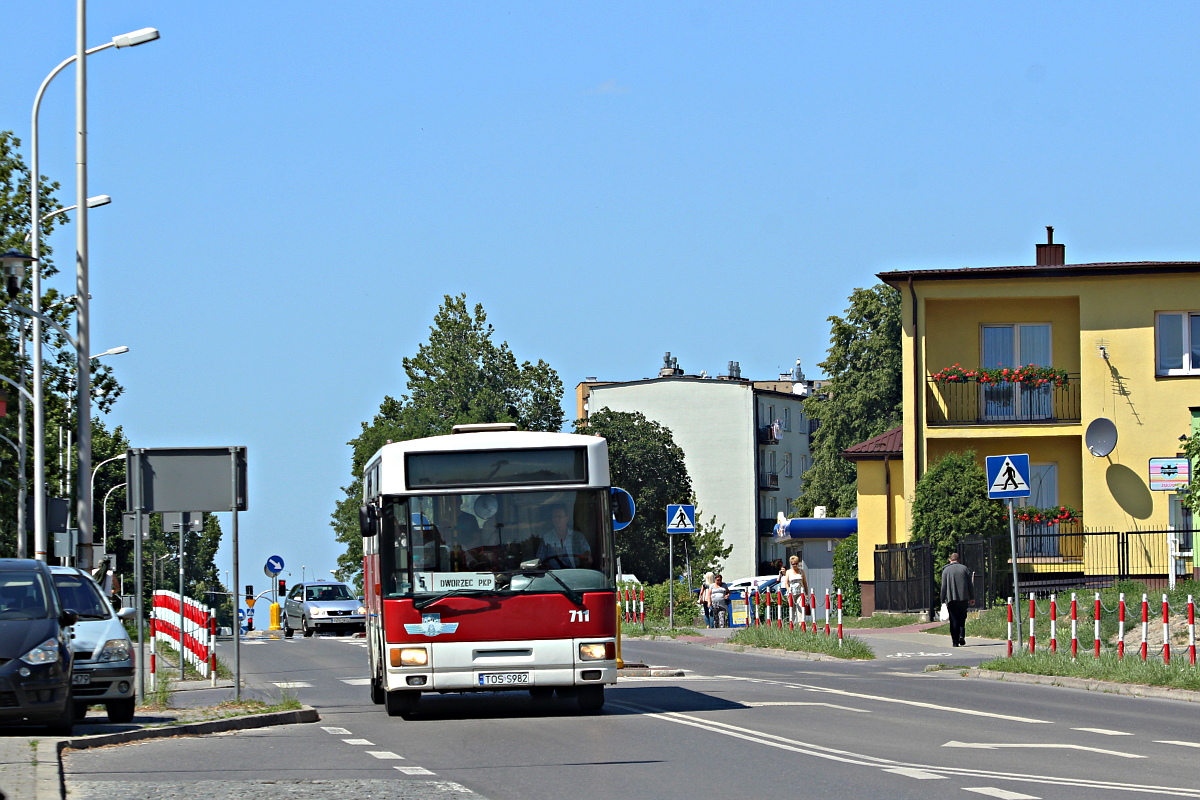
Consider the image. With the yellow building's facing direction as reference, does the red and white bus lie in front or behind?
in front

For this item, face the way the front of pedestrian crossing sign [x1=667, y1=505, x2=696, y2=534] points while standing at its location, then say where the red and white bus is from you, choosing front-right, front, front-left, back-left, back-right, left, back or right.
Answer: front

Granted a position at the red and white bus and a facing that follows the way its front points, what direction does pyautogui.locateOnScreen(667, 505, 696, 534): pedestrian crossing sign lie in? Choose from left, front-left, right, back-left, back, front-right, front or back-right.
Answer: back

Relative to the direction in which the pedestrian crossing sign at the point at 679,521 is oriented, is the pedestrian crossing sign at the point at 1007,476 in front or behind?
in front

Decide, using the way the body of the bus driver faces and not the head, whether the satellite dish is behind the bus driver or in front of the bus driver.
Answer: behind

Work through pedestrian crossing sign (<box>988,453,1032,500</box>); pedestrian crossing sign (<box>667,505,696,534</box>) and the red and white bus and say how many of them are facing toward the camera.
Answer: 3

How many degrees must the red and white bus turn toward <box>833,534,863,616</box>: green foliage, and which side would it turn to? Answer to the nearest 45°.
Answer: approximately 180°

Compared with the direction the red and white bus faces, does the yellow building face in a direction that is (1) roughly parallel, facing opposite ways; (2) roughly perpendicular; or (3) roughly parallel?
roughly parallel

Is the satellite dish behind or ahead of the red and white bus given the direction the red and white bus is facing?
behind

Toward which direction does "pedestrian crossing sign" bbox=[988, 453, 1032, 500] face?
toward the camera

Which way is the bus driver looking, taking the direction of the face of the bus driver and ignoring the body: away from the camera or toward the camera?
toward the camera

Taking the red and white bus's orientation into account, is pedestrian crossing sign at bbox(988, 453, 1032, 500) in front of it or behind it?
behind

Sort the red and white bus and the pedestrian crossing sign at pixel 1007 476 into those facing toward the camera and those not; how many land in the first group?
2

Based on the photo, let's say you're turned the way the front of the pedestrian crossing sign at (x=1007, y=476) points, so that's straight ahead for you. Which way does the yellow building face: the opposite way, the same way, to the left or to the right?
the same way

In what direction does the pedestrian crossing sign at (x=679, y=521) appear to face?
toward the camera
